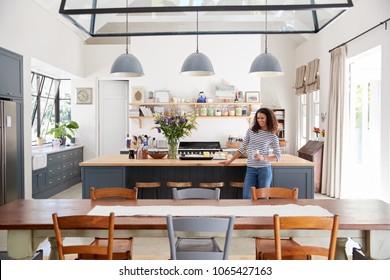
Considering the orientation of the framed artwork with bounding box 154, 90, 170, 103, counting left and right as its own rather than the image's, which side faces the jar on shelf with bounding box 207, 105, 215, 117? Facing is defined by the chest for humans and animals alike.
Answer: left

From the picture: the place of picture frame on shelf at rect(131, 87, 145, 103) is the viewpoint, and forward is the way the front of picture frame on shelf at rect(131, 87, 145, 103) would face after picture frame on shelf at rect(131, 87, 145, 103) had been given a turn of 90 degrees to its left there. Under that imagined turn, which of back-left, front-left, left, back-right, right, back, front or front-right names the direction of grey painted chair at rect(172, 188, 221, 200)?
right

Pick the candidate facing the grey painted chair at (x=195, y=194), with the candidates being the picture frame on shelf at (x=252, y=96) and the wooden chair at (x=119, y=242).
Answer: the picture frame on shelf

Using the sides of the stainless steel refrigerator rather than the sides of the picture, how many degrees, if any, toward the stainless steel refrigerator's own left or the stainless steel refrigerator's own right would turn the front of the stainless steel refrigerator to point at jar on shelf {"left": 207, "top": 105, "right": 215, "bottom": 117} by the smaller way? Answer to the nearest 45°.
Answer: approximately 45° to the stainless steel refrigerator's own left

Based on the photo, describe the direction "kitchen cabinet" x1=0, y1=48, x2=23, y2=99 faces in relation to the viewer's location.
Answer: facing the viewer and to the right of the viewer

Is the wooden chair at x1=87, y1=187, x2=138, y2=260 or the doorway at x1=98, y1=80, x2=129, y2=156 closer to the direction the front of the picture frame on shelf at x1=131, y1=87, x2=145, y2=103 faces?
the wooden chair

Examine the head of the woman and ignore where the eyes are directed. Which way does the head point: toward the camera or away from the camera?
toward the camera

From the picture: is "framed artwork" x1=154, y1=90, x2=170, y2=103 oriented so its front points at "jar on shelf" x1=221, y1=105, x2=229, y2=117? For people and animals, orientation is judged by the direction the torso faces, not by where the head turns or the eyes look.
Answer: no

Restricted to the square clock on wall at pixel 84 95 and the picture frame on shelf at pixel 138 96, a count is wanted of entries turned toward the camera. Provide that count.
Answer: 2

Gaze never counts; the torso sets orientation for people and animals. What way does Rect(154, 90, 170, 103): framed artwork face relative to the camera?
toward the camera

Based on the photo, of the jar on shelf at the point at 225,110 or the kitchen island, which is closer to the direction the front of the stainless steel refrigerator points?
the kitchen island

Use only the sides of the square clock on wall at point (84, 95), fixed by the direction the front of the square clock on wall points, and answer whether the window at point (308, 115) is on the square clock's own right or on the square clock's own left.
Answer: on the square clock's own left

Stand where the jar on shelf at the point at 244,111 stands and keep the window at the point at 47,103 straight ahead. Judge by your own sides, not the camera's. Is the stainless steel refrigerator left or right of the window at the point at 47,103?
left

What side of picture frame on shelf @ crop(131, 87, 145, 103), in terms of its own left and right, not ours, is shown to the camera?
front

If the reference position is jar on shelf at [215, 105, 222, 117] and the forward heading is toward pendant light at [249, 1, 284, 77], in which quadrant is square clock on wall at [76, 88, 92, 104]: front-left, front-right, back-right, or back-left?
back-right

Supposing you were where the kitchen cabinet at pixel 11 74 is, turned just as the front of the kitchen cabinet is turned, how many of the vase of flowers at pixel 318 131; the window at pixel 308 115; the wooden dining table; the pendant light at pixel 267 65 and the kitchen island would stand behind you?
0

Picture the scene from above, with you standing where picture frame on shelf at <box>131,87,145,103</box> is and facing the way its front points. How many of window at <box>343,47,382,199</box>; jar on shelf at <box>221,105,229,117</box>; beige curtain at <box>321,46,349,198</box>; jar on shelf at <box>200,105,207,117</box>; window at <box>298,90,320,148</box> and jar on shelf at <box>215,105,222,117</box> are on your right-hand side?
0

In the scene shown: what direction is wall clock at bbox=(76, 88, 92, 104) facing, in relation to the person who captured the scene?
facing the viewer
